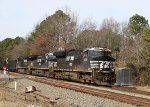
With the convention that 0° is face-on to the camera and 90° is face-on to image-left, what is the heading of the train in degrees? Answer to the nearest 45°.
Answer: approximately 315°
